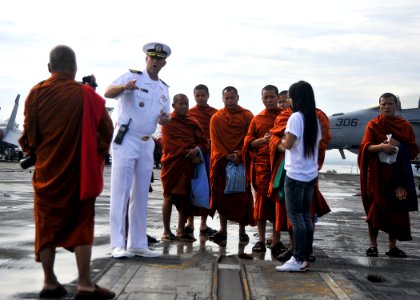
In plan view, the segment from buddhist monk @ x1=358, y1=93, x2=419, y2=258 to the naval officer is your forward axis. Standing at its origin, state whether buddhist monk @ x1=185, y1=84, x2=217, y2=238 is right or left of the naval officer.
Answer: right

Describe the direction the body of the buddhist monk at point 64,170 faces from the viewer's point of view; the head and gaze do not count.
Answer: away from the camera
